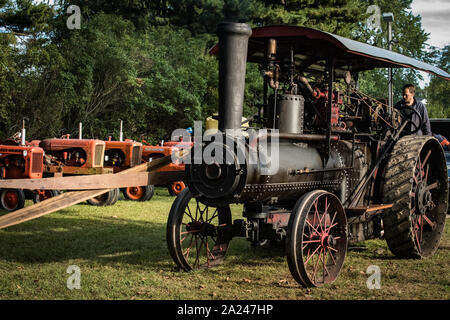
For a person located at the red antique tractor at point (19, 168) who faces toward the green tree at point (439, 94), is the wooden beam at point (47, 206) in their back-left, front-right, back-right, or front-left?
back-right

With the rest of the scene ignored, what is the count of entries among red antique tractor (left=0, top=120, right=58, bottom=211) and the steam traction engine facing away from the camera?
0

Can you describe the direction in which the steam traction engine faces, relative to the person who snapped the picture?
facing the viewer and to the left of the viewer

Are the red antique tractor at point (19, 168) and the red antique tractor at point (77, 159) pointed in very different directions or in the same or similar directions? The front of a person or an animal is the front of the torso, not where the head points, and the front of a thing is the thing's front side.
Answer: same or similar directions

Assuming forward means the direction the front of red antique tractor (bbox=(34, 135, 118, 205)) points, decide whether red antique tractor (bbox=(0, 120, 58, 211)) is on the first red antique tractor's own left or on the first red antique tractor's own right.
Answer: on the first red antique tractor's own right
